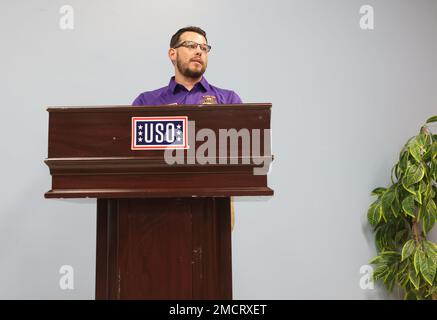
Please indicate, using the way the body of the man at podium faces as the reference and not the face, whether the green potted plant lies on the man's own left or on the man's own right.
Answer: on the man's own left

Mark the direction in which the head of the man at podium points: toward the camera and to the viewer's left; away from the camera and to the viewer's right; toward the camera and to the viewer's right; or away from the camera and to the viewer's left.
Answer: toward the camera and to the viewer's right
